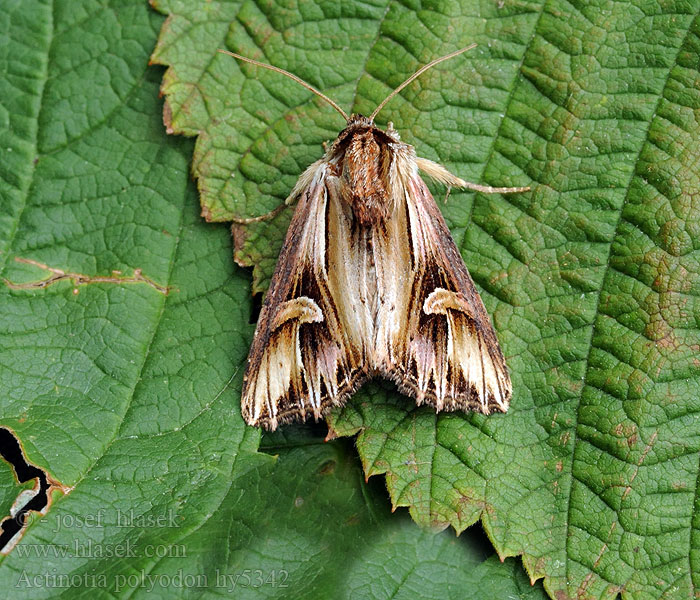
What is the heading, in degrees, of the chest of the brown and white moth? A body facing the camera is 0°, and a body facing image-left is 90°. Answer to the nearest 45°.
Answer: approximately 180°
